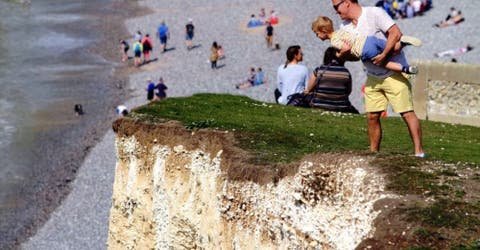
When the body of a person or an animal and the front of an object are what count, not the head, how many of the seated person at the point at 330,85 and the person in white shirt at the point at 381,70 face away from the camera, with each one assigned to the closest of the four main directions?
1

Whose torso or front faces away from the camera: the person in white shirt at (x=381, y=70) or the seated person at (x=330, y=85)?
the seated person

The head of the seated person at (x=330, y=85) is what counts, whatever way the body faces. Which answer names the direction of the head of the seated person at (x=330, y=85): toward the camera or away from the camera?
away from the camera

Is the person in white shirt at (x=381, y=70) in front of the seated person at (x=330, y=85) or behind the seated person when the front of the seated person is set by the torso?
behind

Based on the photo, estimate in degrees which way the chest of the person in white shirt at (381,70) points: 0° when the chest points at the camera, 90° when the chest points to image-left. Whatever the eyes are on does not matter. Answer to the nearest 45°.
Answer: approximately 45°

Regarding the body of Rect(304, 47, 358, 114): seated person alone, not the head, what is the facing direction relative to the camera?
away from the camera

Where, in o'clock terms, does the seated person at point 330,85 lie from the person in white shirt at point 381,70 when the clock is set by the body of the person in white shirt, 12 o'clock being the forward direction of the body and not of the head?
The seated person is roughly at 4 o'clock from the person in white shirt.

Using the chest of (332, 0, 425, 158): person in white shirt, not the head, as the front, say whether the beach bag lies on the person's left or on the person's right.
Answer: on the person's right
